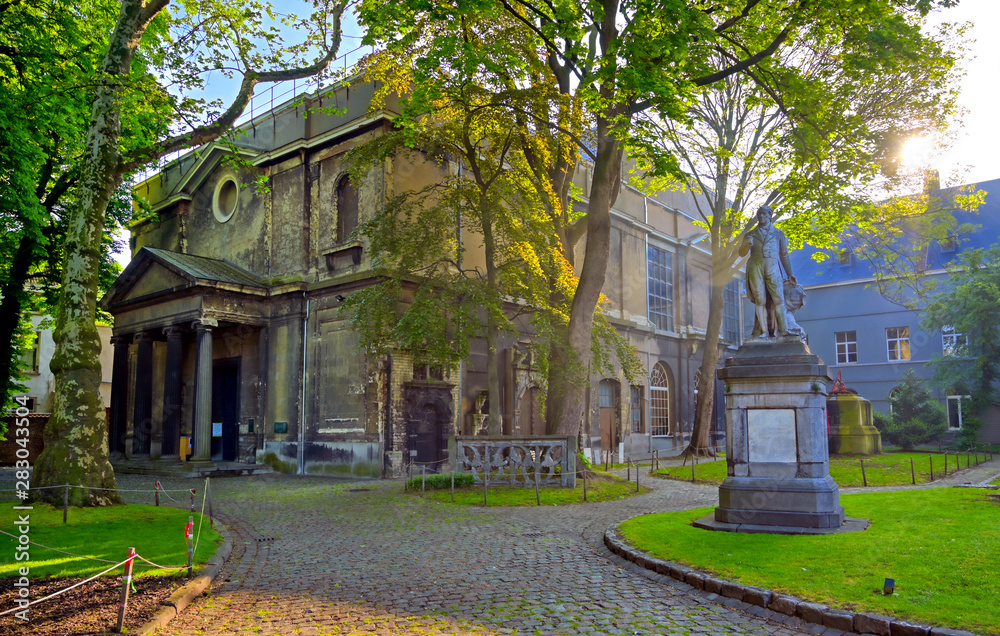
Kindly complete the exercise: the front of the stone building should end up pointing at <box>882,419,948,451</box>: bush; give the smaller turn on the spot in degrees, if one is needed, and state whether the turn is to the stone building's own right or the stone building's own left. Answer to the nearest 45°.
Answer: approximately 135° to the stone building's own left

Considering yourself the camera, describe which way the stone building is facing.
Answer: facing the viewer and to the left of the viewer

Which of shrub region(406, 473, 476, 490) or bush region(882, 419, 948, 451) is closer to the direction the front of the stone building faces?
the shrub

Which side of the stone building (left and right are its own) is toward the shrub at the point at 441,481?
left

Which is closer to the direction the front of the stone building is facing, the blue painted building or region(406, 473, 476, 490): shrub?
the shrub

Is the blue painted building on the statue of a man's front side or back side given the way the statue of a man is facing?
on the back side

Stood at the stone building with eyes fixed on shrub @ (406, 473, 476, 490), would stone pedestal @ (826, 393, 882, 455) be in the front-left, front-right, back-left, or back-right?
front-left

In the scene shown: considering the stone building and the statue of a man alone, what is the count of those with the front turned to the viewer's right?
0

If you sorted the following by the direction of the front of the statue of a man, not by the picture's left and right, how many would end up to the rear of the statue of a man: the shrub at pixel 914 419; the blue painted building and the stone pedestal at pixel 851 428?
3

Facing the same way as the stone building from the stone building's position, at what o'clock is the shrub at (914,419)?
The shrub is roughly at 7 o'clock from the stone building.

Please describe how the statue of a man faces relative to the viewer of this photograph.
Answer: facing the viewer

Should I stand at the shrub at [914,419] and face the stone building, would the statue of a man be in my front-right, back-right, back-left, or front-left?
front-left

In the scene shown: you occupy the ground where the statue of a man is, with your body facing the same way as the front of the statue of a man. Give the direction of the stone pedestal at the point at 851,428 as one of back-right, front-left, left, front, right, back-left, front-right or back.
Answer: back

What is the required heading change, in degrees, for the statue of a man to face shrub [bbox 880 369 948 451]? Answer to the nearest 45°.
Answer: approximately 180°

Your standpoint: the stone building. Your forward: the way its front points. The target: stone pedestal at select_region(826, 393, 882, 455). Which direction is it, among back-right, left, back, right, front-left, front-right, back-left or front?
back-left
